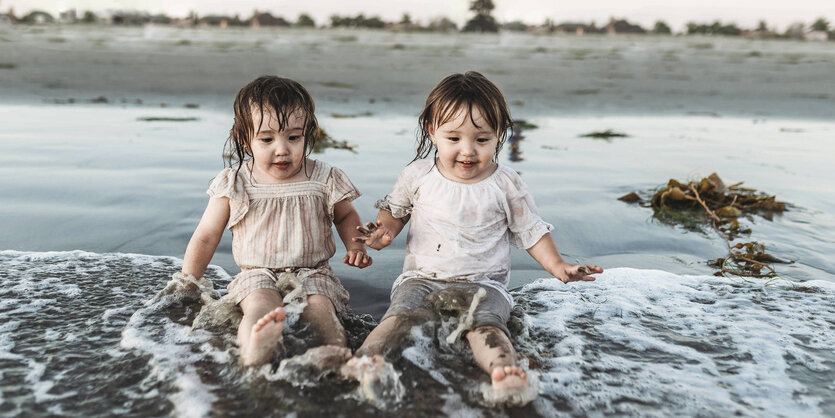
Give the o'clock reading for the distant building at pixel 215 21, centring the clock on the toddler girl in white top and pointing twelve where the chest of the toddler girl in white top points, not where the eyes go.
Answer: The distant building is roughly at 5 o'clock from the toddler girl in white top.

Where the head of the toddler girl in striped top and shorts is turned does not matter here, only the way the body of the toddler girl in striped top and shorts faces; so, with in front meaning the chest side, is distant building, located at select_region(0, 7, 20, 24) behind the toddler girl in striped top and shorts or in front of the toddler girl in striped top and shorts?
behind

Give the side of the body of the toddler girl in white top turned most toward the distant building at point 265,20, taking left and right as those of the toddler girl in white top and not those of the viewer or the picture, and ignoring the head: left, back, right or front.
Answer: back

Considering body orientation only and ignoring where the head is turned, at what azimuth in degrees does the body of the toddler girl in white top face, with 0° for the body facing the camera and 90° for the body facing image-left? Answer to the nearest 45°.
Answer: approximately 0°

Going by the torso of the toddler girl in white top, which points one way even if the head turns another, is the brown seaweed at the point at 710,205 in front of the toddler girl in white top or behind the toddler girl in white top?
behind

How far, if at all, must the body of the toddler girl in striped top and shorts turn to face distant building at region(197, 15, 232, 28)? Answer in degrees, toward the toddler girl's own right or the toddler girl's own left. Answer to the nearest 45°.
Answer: approximately 180°

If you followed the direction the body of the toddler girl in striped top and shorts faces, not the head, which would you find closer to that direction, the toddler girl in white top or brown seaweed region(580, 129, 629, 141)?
the toddler girl in white top

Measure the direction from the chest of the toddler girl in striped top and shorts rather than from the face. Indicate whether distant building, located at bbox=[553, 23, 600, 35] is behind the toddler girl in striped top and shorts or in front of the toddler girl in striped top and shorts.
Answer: behind

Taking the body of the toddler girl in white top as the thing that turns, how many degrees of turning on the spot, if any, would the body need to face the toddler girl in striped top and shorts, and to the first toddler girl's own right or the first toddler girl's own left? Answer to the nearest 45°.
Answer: approximately 90° to the first toddler girl's own right

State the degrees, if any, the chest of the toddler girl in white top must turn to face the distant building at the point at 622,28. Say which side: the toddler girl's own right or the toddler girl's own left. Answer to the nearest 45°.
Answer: approximately 180°

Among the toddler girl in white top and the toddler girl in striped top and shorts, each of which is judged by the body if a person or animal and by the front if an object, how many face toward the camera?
2
